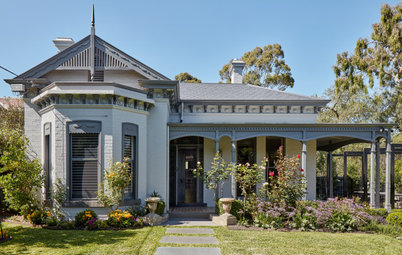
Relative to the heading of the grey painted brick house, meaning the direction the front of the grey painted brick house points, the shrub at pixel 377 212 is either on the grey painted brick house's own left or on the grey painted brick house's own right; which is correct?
on the grey painted brick house's own left

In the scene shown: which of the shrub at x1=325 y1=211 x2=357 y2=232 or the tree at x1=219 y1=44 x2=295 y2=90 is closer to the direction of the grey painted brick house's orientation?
the shrub

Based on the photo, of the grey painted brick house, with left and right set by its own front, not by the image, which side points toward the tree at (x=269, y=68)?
back

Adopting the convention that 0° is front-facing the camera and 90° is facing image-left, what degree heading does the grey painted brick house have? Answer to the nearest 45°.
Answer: approximately 0°

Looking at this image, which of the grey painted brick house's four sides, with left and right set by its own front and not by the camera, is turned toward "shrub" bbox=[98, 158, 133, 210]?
front

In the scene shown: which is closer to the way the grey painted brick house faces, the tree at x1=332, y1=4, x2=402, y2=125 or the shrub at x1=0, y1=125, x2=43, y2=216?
the shrub

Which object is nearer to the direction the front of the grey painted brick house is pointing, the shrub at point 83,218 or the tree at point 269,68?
the shrub

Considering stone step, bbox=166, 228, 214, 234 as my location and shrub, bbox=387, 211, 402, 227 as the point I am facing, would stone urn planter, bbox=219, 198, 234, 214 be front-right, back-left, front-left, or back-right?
front-left
